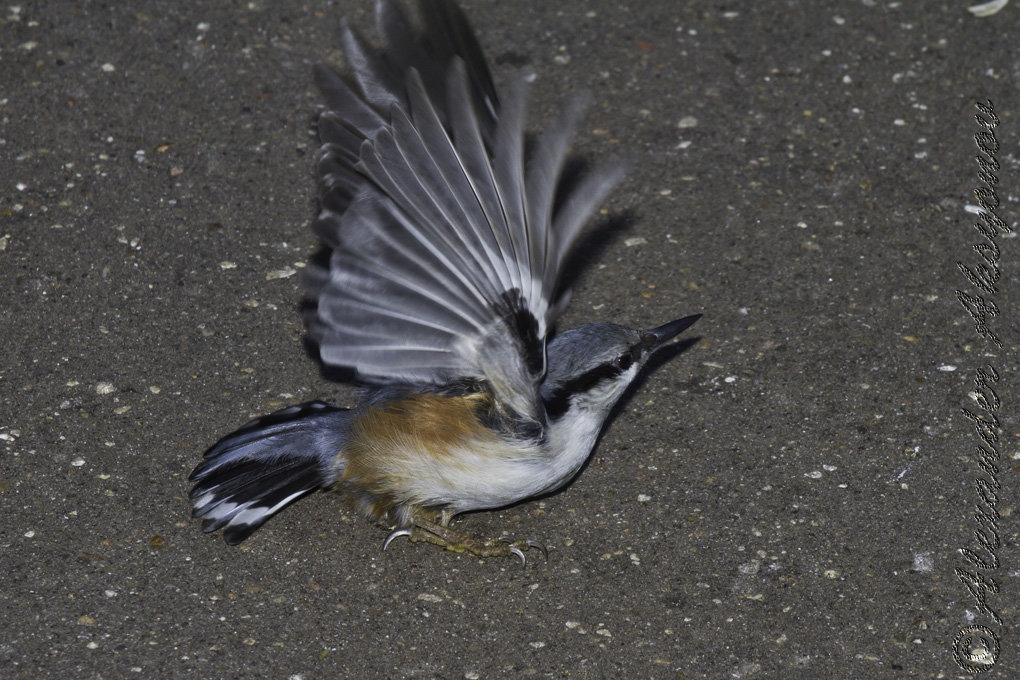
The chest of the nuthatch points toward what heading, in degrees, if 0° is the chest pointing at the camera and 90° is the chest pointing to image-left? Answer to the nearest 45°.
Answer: approximately 270°
